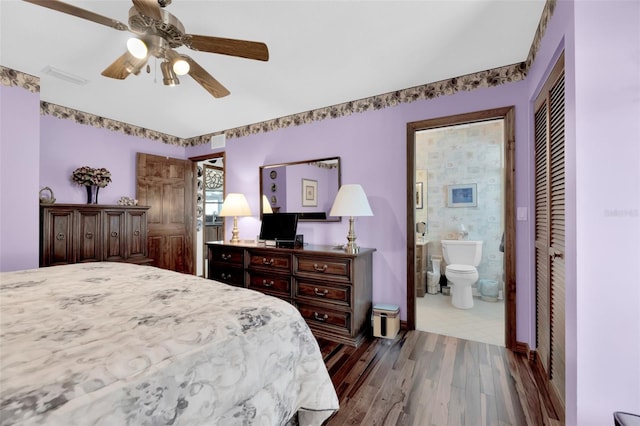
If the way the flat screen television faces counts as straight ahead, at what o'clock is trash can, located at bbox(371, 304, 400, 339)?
The trash can is roughly at 10 o'clock from the flat screen television.

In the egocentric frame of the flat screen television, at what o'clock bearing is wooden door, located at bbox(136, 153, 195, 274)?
The wooden door is roughly at 4 o'clock from the flat screen television.

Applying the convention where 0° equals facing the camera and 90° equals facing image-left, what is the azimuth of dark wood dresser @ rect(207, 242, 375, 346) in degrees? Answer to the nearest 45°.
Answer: approximately 45°

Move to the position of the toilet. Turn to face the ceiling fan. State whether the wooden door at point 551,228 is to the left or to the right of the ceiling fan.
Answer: left

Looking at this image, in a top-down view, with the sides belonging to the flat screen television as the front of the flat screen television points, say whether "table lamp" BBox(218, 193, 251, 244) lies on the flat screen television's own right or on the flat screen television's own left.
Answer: on the flat screen television's own right

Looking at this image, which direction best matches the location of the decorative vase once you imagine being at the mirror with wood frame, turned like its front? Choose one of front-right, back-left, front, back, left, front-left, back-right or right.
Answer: front-right

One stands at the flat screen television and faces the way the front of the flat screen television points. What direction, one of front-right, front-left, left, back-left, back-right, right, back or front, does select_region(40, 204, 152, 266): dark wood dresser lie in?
right

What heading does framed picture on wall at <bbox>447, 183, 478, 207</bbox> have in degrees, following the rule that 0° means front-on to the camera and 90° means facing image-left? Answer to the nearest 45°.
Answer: approximately 0°

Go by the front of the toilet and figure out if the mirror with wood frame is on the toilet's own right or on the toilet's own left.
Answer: on the toilet's own right
